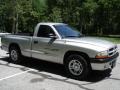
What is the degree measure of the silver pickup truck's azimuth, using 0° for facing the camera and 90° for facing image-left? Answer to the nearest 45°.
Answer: approximately 315°
